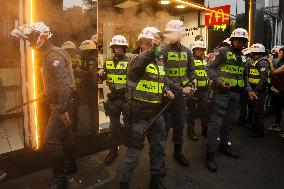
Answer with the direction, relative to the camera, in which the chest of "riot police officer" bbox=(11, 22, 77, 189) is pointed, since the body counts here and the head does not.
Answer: to the viewer's left

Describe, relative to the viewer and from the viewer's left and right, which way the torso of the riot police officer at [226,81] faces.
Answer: facing the viewer and to the right of the viewer

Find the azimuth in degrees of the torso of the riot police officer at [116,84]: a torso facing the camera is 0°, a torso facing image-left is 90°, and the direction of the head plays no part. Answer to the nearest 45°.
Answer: approximately 0°

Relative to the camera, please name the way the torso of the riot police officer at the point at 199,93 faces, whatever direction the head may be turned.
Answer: toward the camera

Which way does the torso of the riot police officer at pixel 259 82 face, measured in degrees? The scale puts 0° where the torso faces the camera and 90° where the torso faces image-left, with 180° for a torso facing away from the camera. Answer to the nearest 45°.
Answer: approximately 45°

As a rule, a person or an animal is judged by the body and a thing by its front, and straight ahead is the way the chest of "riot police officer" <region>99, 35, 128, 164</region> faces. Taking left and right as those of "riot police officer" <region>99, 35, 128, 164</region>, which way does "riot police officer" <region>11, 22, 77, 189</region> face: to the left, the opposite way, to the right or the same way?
to the right

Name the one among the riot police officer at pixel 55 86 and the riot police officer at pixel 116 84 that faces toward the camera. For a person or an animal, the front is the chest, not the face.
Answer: the riot police officer at pixel 116 84

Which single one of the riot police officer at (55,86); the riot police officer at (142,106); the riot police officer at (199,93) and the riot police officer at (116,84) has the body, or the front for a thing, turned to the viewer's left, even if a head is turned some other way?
the riot police officer at (55,86)

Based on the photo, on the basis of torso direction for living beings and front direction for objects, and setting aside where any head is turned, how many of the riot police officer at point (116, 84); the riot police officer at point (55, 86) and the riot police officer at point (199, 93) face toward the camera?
2

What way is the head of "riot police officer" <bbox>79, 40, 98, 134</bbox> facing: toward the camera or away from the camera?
toward the camera

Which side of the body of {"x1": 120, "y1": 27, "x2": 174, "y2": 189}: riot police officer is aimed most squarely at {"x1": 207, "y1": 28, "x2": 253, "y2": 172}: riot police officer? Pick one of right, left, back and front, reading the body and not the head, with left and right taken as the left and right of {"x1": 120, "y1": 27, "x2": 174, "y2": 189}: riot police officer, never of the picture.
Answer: left

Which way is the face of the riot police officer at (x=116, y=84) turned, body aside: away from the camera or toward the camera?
toward the camera
